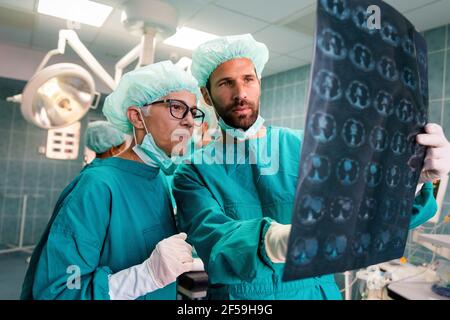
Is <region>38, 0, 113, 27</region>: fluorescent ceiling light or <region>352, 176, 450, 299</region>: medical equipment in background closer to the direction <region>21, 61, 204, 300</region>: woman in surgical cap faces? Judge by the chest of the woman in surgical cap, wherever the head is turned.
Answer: the medical equipment in background

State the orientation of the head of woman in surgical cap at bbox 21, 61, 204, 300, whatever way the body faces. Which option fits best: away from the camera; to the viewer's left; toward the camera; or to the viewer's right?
to the viewer's right

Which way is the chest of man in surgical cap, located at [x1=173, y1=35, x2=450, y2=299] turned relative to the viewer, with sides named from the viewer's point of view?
facing the viewer and to the right of the viewer

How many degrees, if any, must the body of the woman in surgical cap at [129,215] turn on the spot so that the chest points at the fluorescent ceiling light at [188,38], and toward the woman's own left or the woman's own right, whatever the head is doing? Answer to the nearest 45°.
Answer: approximately 135° to the woman's own left

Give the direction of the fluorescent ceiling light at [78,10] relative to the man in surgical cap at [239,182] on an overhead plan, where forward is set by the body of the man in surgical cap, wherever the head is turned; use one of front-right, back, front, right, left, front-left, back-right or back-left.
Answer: back

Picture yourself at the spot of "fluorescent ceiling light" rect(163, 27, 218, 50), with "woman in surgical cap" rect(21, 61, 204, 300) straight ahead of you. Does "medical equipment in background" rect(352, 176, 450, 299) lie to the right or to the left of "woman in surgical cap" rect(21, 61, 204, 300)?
left

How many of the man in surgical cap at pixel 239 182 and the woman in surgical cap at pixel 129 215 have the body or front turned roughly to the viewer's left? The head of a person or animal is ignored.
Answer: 0

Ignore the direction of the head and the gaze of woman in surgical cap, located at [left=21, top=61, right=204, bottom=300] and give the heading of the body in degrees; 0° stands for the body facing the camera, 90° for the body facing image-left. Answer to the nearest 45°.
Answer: approximately 315°

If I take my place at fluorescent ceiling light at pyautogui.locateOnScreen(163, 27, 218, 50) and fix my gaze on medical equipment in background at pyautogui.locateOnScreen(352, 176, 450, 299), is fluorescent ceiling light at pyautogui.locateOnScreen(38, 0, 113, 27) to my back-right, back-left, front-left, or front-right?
back-right

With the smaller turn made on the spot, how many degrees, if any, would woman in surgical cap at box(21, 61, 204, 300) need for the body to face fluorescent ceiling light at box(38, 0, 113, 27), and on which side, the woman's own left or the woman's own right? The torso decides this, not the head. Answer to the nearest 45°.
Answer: approximately 135° to the woman's own left
